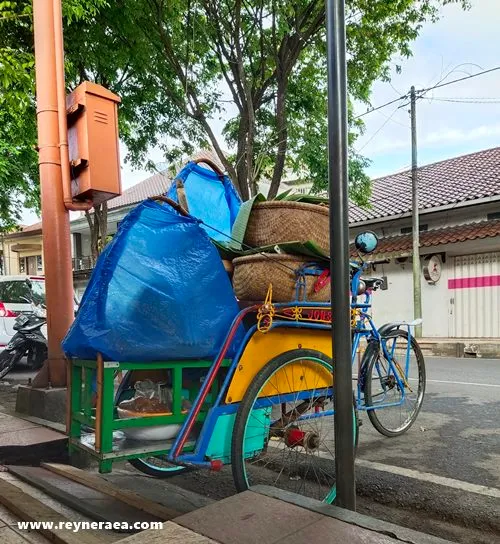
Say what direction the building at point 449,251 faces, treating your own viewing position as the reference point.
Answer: facing the viewer and to the left of the viewer

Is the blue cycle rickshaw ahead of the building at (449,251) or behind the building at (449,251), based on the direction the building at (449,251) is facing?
ahead

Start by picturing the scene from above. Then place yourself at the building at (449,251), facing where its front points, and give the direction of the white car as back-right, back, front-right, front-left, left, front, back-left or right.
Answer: front

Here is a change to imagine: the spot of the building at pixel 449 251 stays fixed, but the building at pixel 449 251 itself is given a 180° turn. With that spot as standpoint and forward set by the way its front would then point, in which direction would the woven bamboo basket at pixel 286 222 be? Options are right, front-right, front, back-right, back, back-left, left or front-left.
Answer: back-right

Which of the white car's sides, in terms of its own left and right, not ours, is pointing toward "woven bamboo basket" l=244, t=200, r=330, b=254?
back

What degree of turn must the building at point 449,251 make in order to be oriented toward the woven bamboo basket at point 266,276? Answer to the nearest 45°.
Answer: approximately 45° to its left
